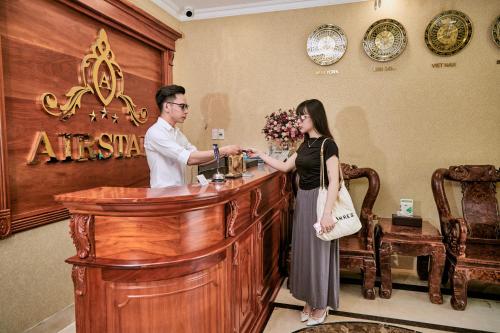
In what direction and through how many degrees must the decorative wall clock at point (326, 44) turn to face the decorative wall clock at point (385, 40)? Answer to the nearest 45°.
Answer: approximately 90° to its left

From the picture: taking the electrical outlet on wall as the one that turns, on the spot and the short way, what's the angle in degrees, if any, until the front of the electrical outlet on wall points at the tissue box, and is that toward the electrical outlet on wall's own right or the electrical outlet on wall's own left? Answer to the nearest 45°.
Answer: approximately 45° to the electrical outlet on wall's own left

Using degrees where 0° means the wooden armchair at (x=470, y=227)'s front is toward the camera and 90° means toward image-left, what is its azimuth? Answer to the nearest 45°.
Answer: approximately 0°

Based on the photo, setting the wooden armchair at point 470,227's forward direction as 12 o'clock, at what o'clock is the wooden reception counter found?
The wooden reception counter is roughly at 1 o'clock from the wooden armchair.

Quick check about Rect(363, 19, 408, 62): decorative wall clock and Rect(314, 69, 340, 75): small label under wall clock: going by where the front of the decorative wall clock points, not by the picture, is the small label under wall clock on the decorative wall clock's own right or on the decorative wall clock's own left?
on the decorative wall clock's own right

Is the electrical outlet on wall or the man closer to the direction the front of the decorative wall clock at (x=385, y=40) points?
the man

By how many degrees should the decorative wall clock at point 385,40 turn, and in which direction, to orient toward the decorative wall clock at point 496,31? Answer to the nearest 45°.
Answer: approximately 90° to its left

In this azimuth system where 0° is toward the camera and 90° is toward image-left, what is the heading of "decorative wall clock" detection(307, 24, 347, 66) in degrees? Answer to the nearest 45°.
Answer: approximately 0°
